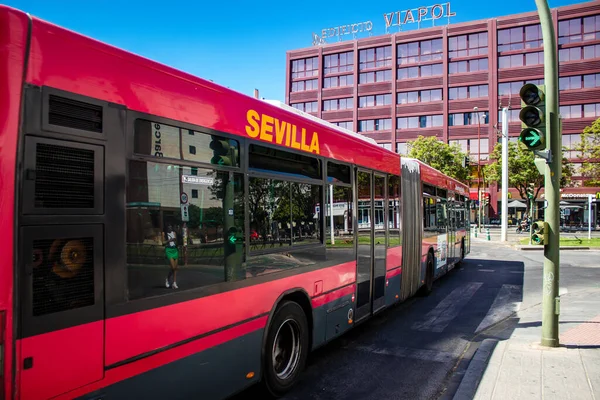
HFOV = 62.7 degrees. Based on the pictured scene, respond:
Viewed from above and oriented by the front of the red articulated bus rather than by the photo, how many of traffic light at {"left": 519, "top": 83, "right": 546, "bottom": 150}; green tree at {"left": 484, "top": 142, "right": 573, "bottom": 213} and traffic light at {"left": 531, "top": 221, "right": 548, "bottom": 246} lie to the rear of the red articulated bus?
0

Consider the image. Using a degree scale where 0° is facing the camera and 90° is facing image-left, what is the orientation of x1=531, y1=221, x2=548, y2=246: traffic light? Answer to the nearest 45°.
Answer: approximately 45°

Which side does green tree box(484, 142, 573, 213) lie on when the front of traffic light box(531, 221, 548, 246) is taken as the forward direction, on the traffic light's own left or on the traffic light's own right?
on the traffic light's own right

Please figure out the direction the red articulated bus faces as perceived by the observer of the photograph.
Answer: facing away from the viewer and to the right of the viewer
